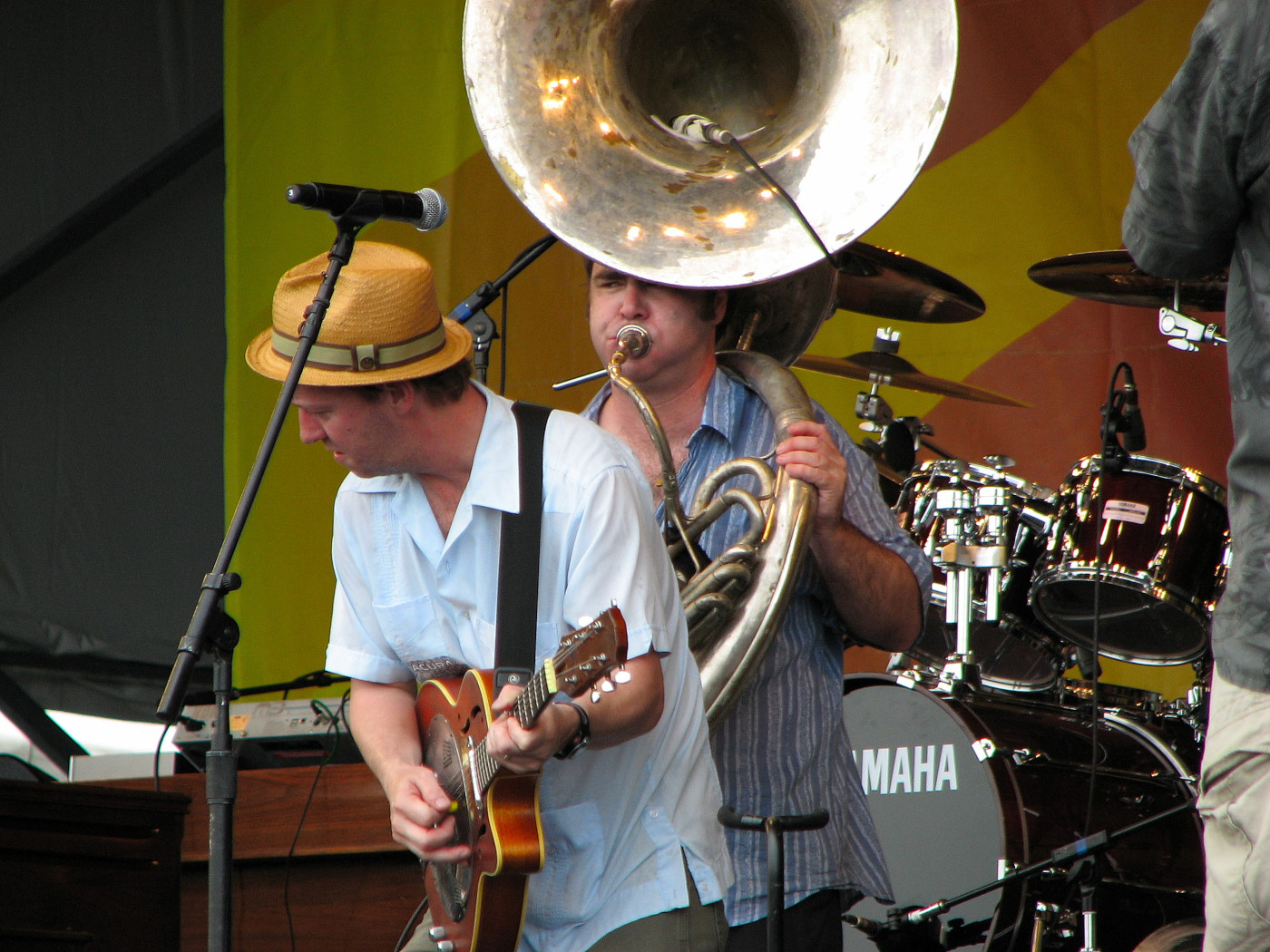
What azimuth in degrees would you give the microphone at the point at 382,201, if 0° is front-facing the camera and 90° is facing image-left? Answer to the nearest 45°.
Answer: approximately 270°

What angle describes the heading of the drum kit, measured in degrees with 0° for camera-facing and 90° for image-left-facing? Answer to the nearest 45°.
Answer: approximately 45°
